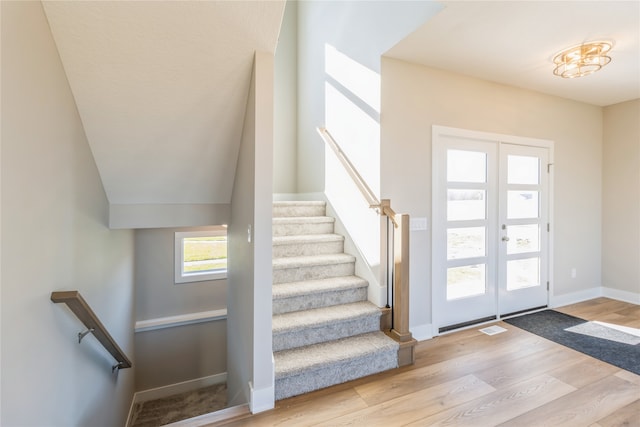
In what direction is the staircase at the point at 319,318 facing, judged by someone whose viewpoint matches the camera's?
facing the viewer and to the right of the viewer

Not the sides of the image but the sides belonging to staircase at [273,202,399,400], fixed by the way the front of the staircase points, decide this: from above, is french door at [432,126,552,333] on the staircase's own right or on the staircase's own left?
on the staircase's own left

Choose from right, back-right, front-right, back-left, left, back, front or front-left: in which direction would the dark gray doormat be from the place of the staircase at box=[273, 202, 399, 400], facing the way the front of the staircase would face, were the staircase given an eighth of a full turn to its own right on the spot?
left

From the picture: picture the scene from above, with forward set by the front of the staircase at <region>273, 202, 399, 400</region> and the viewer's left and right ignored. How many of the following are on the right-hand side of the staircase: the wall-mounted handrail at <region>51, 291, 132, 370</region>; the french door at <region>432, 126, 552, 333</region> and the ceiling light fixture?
1

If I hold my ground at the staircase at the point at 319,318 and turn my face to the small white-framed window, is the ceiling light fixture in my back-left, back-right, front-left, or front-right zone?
back-right

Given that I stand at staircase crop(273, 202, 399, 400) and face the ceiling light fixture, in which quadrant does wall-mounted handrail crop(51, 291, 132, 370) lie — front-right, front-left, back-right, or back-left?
back-right

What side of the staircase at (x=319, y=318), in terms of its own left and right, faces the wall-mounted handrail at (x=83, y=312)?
right

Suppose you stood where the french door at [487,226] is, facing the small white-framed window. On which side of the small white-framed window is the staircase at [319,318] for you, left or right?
left
